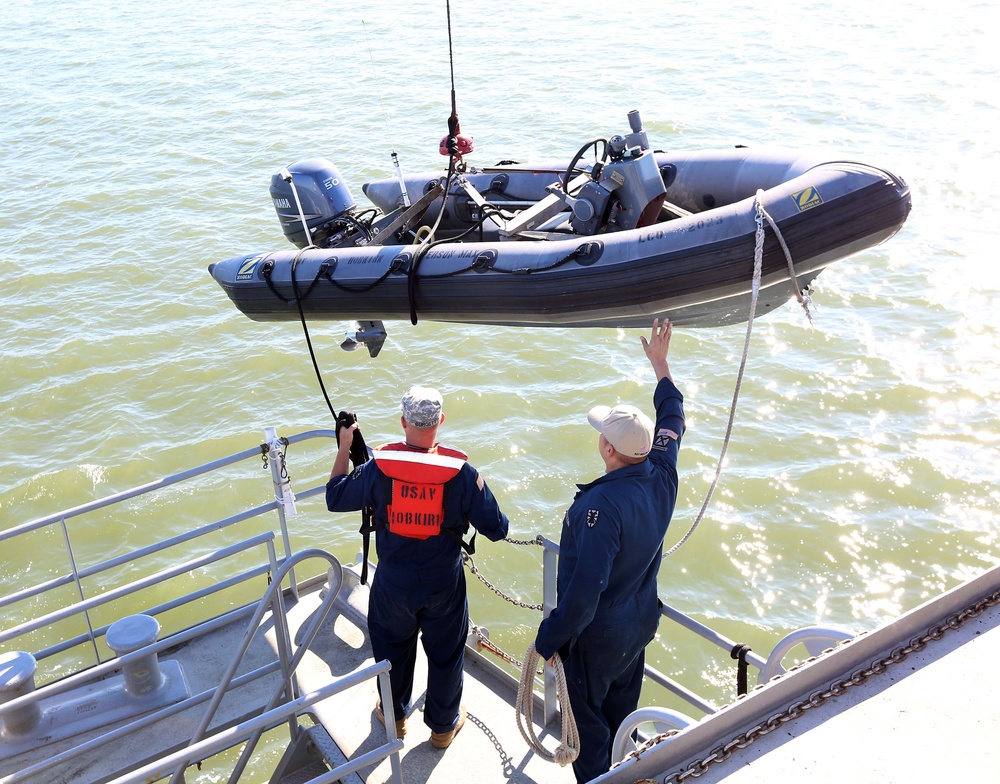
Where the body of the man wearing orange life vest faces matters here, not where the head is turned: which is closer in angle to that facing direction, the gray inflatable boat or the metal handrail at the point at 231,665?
the gray inflatable boat

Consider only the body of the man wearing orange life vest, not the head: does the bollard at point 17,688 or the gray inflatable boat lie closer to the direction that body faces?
the gray inflatable boat

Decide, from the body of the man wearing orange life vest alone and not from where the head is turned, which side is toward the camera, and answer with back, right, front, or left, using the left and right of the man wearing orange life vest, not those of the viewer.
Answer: back

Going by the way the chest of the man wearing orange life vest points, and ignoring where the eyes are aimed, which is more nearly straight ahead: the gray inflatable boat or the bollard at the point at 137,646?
the gray inflatable boat

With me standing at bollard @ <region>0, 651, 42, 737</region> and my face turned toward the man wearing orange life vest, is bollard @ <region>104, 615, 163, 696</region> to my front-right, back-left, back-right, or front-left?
front-left

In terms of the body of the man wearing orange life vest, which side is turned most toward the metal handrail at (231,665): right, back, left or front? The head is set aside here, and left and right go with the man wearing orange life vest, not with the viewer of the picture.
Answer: left

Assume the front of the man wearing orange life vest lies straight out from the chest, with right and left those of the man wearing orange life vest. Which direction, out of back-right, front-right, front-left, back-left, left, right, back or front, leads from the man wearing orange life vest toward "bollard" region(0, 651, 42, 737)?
left

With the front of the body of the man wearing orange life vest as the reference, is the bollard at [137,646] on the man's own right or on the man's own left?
on the man's own left

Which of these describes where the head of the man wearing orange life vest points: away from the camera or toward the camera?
away from the camera

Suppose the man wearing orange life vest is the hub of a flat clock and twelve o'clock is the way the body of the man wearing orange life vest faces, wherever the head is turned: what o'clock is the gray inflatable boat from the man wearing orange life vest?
The gray inflatable boat is roughly at 1 o'clock from the man wearing orange life vest.

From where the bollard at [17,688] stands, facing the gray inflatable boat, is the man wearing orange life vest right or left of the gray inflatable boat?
right
